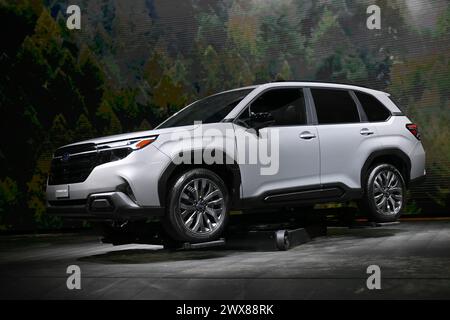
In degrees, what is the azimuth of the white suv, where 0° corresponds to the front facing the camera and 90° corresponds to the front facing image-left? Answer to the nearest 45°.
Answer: approximately 45°
